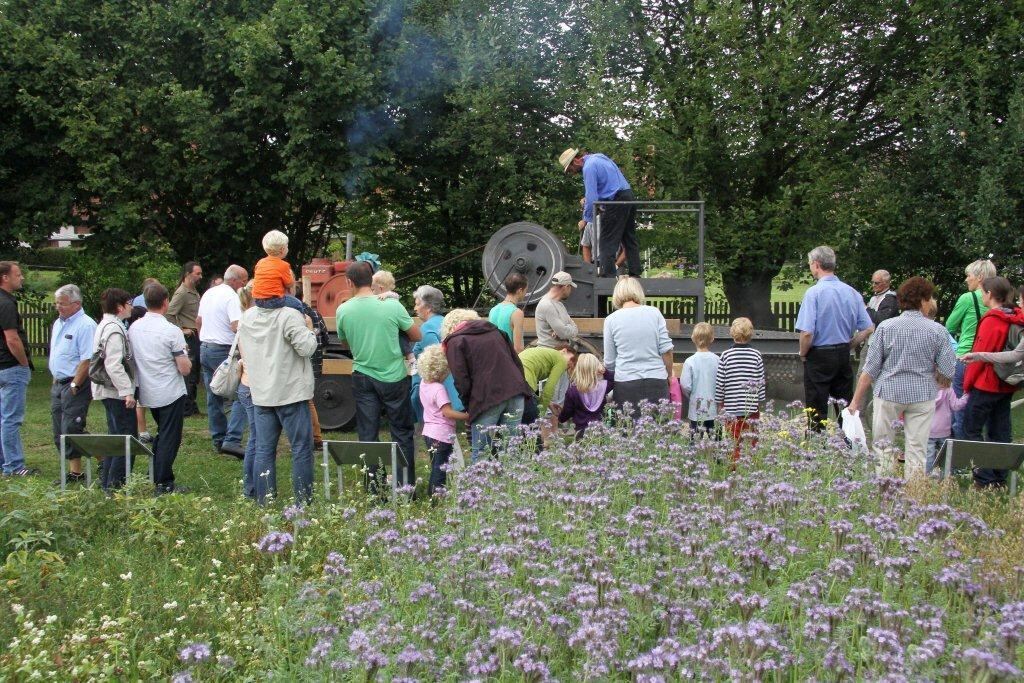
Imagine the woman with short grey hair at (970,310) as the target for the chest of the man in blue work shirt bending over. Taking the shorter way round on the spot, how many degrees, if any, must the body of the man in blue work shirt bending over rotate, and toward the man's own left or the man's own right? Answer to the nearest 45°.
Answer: approximately 135° to the man's own left

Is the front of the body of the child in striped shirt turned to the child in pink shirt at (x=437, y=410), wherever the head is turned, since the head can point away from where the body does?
no

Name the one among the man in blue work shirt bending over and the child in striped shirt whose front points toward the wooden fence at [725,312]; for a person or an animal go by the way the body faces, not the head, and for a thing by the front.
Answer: the child in striped shirt

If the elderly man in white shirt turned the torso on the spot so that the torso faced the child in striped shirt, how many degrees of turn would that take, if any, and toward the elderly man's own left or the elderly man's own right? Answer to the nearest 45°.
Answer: approximately 90° to the elderly man's own right

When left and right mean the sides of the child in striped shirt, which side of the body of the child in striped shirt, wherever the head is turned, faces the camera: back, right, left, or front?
back

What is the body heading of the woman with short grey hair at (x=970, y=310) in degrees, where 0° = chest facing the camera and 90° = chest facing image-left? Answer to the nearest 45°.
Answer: approximately 90°

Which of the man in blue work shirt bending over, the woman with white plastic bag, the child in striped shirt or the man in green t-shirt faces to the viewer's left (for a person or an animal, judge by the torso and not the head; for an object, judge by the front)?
the man in blue work shirt bending over

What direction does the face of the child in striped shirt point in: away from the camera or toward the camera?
away from the camera

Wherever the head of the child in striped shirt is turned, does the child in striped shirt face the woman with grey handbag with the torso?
no

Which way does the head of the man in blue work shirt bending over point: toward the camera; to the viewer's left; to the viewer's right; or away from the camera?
to the viewer's left

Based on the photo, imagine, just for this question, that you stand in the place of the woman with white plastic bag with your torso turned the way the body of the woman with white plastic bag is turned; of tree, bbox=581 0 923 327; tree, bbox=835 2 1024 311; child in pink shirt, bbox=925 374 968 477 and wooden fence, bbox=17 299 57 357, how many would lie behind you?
0

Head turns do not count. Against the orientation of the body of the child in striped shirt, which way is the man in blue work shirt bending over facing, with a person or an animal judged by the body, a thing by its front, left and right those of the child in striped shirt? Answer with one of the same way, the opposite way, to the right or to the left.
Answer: to the left

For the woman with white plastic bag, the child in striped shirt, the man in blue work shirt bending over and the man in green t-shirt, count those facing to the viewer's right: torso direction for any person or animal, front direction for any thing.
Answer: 0

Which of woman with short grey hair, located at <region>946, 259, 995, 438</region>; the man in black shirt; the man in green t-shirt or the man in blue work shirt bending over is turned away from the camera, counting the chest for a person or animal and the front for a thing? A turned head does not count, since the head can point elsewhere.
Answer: the man in green t-shirt

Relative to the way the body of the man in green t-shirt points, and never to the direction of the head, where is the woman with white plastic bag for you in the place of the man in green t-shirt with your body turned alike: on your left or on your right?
on your right

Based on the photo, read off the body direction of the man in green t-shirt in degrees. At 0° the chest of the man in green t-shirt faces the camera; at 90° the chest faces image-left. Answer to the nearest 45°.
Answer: approximately 180°

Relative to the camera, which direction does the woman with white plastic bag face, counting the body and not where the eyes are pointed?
away from the camera

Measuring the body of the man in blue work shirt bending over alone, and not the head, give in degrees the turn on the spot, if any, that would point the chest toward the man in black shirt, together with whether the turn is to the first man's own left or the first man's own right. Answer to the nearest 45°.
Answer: approximately 45° to the first man's own left

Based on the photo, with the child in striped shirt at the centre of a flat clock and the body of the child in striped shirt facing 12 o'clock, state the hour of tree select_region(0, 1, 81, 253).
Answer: The tree is roughly at 10 o'clock from the child in striped shirt.

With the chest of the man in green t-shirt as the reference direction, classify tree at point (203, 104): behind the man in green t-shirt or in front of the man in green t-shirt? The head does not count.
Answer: in front
